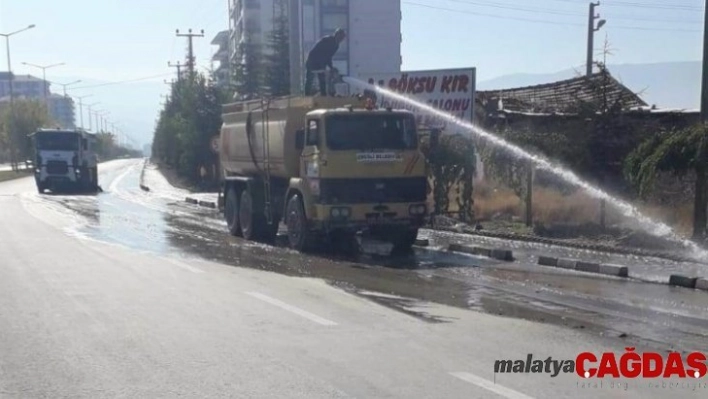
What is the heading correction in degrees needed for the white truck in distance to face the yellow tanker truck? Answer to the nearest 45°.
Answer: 0° — it already faces it

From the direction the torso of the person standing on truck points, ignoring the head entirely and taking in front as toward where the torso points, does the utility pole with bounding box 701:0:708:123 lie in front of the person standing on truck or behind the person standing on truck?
in front

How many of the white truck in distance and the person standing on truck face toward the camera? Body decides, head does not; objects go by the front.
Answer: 1

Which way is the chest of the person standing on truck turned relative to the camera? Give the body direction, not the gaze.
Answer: to the viewer's right

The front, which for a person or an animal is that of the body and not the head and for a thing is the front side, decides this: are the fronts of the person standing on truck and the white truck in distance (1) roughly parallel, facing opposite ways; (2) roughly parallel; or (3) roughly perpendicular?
roughly perpendicular

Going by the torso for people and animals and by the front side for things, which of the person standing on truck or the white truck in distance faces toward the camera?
the white truck in distance

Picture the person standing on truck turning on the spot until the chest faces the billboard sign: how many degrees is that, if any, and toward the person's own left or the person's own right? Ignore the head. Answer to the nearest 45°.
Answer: approximately 45° to the person's own left

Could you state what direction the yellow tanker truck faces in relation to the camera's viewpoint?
facing the viewer and to the right of the viewer

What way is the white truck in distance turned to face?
toward the camera

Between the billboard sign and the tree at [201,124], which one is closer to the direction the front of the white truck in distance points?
the billboard sign

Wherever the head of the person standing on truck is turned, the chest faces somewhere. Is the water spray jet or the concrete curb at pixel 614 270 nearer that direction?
the water spray jet

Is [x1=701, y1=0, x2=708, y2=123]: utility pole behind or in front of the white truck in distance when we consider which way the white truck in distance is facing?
in front

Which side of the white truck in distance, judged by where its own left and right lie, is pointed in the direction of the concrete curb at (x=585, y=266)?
front

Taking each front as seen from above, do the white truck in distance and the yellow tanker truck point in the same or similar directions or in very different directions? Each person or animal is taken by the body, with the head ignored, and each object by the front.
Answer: same or similar directions

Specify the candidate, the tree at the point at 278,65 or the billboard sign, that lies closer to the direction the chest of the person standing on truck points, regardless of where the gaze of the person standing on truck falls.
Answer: the billboard sign
